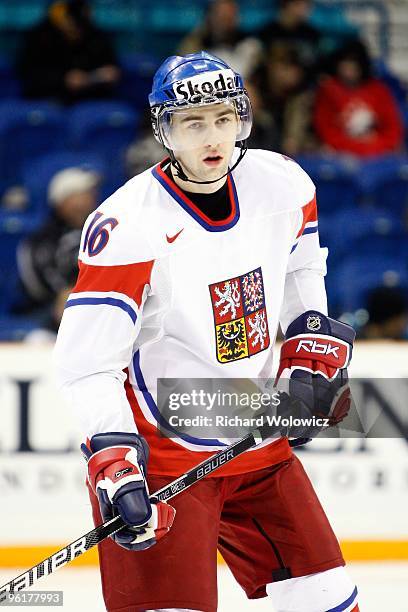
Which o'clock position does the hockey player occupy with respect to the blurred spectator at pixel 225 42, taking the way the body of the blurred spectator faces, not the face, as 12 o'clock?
The hockey player is roughly at 12 o'clock from the blurred spectator.
